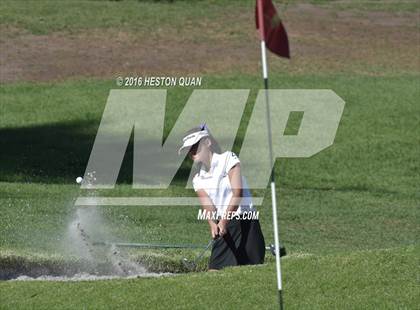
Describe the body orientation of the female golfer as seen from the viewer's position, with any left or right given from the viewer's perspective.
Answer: facing the viewer and to the left of the viewer
